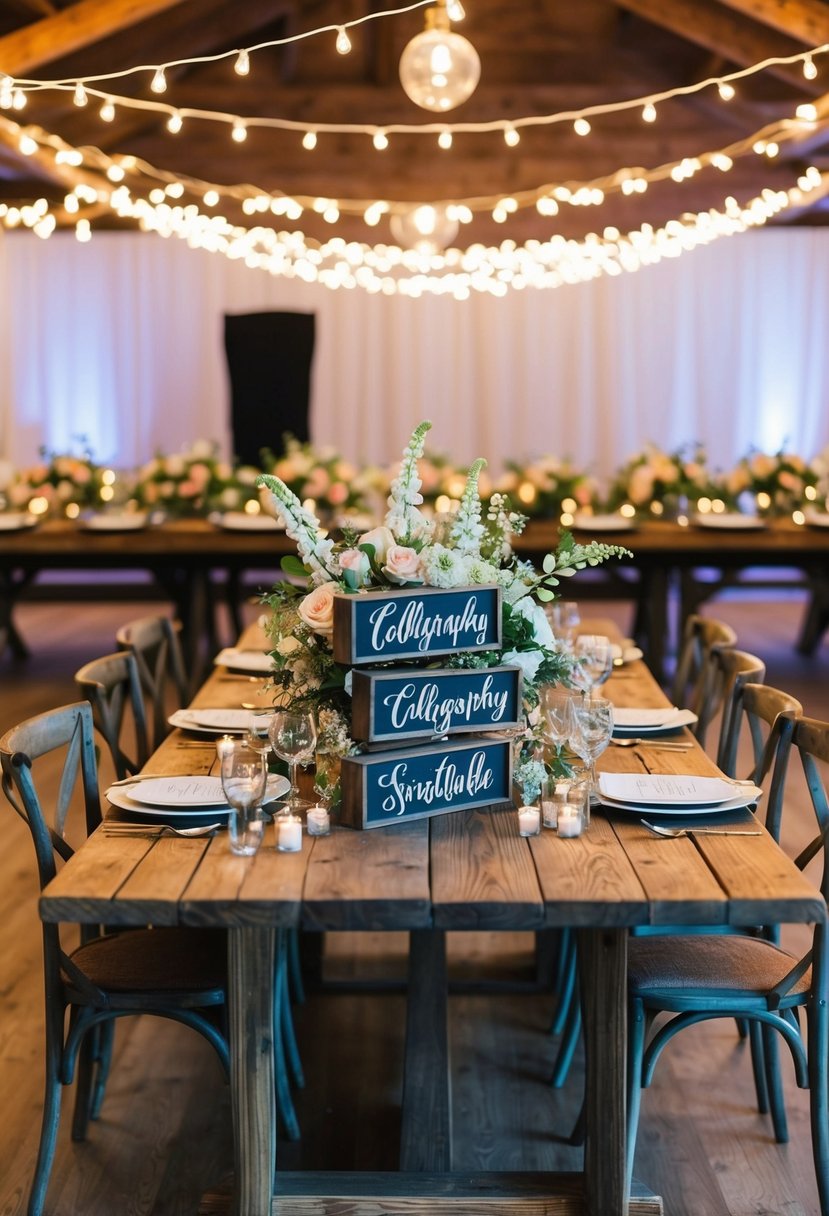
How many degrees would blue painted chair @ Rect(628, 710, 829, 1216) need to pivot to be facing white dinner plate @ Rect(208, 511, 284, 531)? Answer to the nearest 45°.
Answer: approximately 45° to its right

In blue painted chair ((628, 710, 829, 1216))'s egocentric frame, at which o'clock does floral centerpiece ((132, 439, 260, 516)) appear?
The floral centerpiece is roughly at 2 o'clock from the blue painted chair.

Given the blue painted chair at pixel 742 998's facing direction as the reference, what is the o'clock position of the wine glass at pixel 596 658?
The wine glass is roughly at 2 o'clock from the blue painted chair.

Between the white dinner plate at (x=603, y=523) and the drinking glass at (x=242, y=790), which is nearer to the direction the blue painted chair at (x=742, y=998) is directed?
the drinking glass

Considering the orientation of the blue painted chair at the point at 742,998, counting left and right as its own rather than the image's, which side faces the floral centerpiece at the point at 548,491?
right

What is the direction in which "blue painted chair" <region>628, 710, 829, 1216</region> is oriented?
to the viewer's left

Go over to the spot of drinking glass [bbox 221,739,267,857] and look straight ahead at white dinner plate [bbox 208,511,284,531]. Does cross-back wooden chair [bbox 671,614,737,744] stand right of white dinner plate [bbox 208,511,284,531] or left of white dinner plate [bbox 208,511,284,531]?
right
